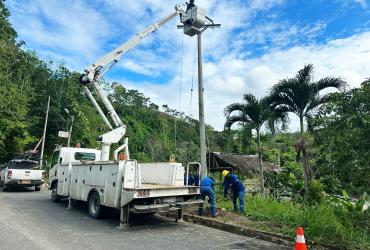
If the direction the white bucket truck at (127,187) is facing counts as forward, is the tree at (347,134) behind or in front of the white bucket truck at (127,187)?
behind

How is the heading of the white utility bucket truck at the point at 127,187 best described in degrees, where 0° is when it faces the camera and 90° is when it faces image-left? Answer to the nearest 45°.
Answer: approximately 135°

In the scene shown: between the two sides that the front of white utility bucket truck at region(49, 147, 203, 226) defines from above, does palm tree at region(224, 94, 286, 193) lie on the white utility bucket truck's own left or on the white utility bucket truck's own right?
on the white utility bucket truck's own right

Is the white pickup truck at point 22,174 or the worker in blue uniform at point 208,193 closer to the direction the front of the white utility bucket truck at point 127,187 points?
the white pickup truck

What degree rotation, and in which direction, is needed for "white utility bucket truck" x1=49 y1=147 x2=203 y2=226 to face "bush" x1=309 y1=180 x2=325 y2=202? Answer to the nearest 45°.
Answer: approximately 135° to its right

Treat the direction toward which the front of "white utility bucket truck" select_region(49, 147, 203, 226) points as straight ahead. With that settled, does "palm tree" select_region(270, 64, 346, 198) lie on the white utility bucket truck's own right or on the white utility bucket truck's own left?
on the white utility bucket truck's own right
